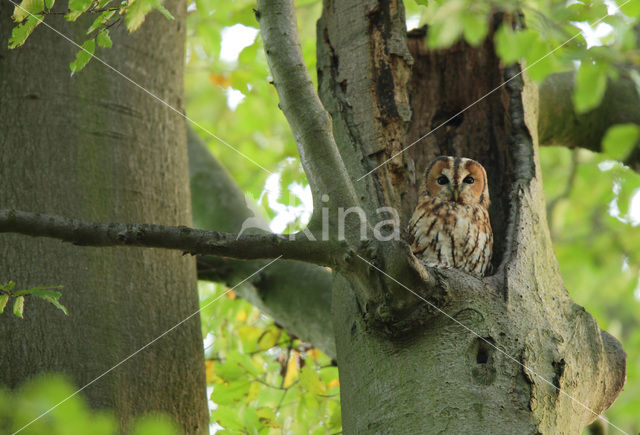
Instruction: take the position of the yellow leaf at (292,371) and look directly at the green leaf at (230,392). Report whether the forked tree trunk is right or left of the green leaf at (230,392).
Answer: left

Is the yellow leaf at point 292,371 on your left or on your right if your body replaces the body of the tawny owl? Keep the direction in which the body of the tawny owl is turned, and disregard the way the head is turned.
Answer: on your right

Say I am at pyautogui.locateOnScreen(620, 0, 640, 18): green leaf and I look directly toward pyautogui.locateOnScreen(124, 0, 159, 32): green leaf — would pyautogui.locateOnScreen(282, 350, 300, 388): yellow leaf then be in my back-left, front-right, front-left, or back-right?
front-right

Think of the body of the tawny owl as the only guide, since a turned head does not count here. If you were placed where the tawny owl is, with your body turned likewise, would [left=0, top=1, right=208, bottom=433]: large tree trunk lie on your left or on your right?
on your right

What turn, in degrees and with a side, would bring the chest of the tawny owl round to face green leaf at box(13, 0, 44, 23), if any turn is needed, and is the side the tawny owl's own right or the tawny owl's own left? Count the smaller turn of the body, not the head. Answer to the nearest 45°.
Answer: approximately 45° to the tawny owl's own right

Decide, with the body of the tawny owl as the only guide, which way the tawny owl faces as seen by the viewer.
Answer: toward the camera

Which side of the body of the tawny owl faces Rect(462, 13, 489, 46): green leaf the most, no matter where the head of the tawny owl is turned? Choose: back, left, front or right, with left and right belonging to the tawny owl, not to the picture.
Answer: front

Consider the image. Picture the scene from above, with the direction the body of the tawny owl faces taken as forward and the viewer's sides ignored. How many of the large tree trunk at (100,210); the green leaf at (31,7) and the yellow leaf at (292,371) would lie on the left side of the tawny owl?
0

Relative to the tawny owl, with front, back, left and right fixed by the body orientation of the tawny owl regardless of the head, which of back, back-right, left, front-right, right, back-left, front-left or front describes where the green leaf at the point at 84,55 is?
front-right
